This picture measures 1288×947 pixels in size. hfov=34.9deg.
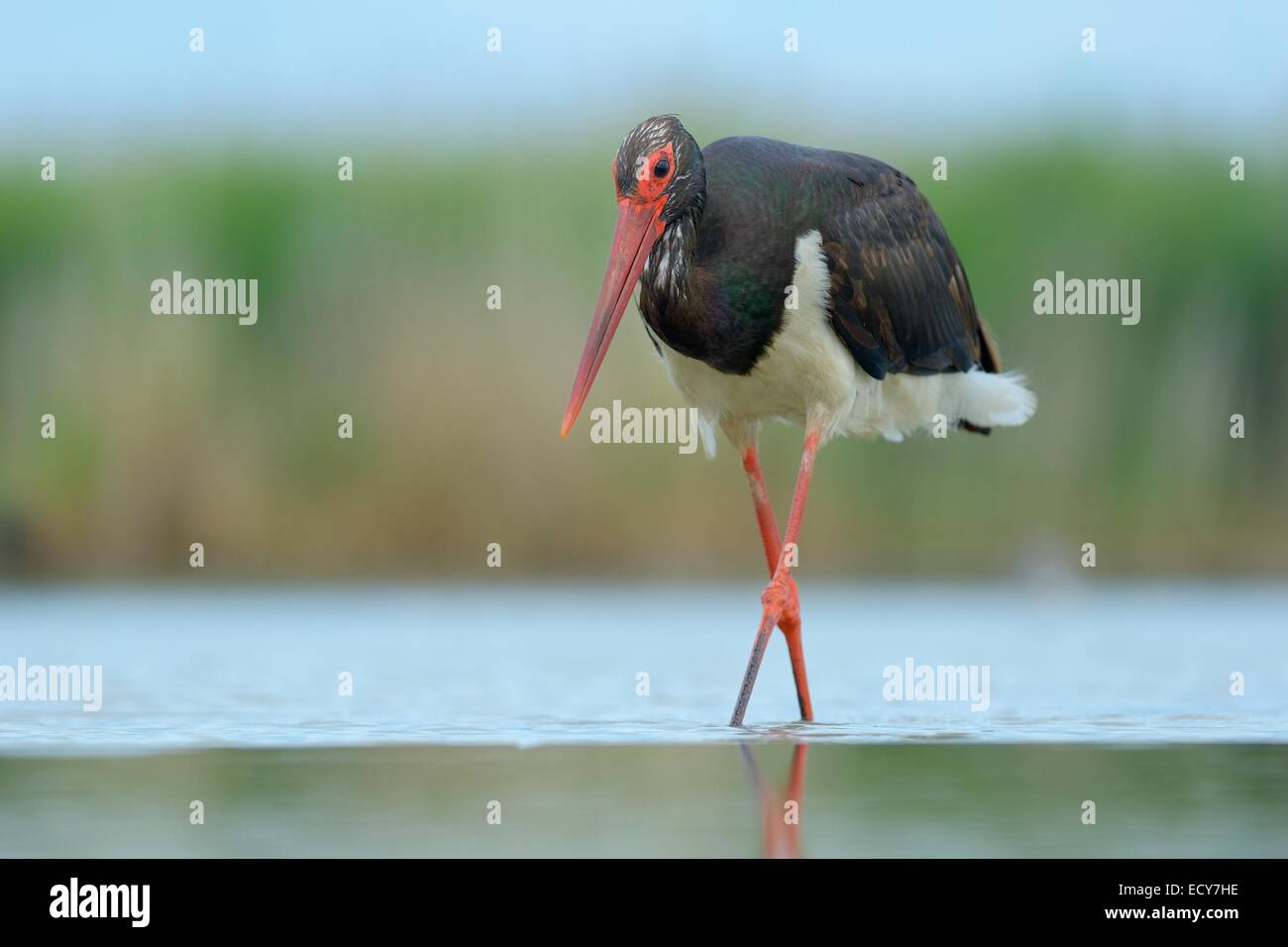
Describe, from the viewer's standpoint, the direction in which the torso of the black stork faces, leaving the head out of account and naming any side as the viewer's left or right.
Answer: facing the viewer and to the left of the viewer
